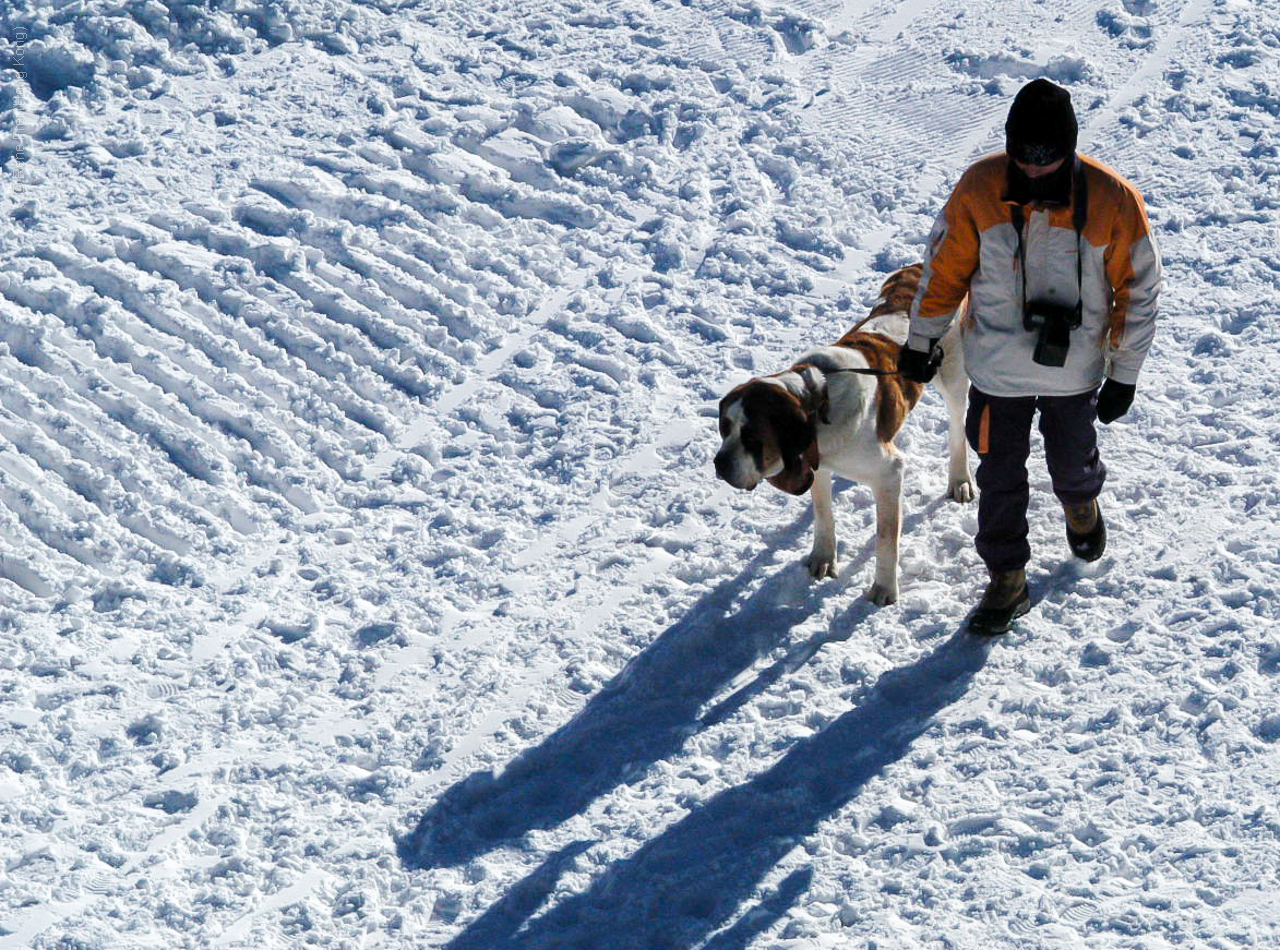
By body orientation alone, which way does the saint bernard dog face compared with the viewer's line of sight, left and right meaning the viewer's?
facing the viewer and to the left of the viewer

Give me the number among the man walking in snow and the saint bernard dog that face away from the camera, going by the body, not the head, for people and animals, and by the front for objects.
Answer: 0

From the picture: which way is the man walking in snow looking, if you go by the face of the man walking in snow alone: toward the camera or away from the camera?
toward the camera

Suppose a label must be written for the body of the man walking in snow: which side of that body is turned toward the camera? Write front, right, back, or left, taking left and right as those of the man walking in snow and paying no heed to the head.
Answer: front
